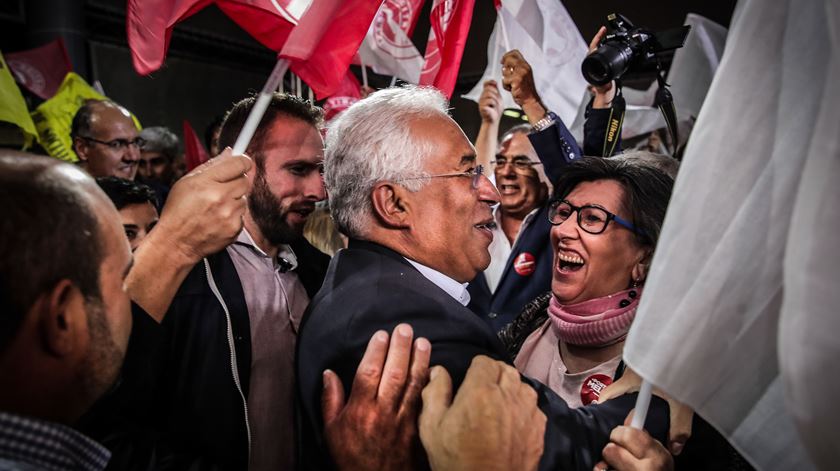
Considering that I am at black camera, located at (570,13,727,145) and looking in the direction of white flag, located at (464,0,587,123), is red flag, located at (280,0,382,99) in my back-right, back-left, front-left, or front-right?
front-left

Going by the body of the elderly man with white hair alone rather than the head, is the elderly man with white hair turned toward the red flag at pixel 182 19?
no

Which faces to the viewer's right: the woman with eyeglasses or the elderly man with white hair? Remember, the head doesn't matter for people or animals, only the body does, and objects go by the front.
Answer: the elderly man with white hair

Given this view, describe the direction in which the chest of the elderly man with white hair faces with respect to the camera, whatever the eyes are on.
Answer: to the viewer's right

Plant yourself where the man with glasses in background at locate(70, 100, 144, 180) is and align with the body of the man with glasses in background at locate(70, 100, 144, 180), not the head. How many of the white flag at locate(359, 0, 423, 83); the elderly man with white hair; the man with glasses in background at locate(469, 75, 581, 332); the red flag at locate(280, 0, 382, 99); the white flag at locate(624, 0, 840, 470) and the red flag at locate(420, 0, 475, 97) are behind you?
0

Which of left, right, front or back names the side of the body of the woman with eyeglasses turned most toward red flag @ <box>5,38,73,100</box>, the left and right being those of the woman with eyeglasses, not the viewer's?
right

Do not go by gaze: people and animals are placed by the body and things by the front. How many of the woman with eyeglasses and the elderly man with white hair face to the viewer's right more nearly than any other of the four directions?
1

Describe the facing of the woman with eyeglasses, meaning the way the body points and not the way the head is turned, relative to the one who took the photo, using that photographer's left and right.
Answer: facing the viewer and to the left of the viewer

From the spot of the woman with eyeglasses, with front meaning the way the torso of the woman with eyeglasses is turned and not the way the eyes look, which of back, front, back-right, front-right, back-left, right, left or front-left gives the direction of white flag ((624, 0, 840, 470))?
front-left

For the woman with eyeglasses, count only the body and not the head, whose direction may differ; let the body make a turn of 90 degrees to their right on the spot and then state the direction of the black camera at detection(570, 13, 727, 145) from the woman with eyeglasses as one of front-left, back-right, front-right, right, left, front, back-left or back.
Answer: front-right

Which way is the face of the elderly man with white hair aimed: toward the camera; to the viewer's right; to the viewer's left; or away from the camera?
to the viewer's right

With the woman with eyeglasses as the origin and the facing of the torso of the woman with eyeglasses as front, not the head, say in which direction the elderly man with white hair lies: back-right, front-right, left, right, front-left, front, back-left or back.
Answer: front

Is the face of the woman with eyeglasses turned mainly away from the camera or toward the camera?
toward the camera

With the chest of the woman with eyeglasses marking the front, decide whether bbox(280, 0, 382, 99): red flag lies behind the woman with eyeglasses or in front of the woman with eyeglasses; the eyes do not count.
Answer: in front

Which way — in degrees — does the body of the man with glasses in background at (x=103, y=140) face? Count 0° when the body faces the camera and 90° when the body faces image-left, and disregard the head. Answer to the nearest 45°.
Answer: approximately 315°

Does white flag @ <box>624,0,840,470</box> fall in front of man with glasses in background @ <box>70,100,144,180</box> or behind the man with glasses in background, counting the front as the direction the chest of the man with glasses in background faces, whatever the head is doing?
in front
